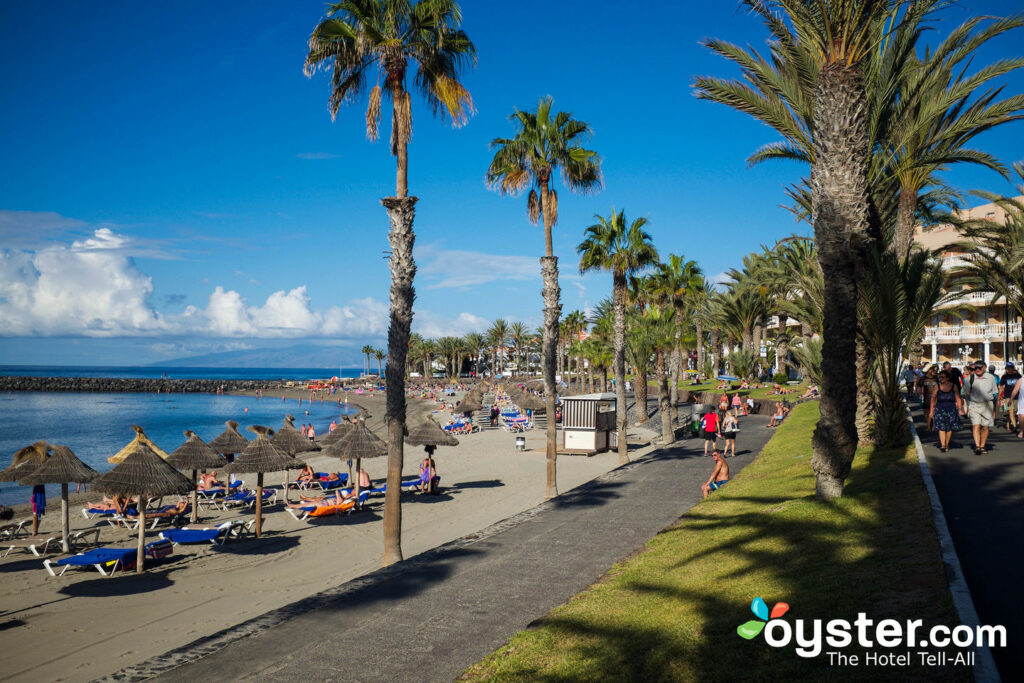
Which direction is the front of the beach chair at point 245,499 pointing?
to the viewer's left

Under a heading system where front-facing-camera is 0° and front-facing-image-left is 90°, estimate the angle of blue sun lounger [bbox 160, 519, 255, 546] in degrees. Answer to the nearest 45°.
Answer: approximately 90°

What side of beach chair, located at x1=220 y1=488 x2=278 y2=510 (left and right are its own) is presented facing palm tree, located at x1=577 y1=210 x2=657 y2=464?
back

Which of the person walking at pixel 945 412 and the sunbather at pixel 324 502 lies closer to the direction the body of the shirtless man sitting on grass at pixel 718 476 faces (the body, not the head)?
the sunbather

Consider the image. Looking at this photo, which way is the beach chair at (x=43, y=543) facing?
to the viewer's left

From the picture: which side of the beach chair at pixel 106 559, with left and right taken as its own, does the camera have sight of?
left

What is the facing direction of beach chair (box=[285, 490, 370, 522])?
to the viewer's left

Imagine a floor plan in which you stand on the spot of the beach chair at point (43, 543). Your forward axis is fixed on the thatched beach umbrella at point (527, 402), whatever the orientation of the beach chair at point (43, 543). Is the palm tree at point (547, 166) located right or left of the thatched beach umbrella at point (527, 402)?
right

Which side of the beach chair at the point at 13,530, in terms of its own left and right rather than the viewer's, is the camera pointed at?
left

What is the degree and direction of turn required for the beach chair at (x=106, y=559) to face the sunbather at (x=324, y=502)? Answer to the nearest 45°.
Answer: approximately 135° to its right

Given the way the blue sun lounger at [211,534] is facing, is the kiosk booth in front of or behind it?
behind
